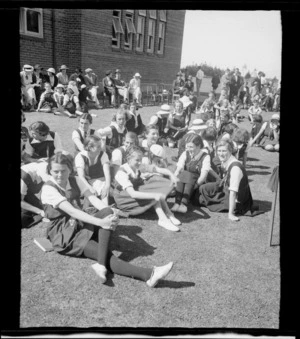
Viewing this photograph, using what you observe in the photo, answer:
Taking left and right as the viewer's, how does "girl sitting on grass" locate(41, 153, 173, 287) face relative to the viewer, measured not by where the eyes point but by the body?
facing the viewer and to the right of the viewer

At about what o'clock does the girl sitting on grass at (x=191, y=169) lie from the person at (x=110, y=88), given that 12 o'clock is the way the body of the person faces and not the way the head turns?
The girl sitting on grass is roughly at 12 o'clock from the person.

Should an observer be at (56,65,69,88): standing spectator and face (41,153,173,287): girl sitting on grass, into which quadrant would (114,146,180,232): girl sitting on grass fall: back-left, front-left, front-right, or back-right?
front-left

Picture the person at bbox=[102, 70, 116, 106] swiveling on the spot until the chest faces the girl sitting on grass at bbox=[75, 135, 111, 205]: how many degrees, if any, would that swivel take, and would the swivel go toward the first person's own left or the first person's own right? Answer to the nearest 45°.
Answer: approximately 45° to the first person's own right

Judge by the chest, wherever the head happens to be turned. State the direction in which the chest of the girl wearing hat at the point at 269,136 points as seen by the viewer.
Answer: toward the camera
